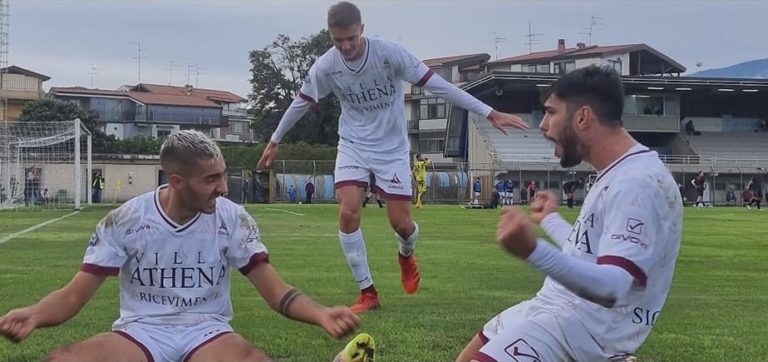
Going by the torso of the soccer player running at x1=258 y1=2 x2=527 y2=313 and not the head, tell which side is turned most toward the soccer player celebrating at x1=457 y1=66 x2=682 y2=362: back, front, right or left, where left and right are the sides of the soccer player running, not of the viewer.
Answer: front

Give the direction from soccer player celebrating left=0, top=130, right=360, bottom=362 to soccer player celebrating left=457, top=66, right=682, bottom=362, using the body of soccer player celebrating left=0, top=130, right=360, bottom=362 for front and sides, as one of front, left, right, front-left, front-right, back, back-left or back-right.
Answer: front-left

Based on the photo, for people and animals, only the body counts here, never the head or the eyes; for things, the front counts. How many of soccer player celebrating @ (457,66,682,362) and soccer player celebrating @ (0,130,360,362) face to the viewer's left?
1

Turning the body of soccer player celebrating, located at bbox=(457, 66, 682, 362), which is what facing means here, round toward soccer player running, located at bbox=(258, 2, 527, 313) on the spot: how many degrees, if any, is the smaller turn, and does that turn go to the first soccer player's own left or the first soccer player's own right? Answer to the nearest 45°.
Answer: approximately 45° to the first soccer player's own right

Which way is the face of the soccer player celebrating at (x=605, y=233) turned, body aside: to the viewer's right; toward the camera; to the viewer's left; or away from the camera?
to the viewer's left

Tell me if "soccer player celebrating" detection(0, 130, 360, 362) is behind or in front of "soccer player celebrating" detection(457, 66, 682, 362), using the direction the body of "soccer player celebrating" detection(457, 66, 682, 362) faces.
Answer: in front

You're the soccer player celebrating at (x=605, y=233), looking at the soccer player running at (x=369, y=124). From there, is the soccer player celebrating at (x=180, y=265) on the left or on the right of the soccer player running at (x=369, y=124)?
left

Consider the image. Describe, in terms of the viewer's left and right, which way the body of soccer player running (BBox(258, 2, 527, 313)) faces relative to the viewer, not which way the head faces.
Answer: facing the viewer

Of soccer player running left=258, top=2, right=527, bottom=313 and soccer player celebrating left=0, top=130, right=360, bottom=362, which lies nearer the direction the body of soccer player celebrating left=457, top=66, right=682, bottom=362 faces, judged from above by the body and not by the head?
the soccer player celebrating

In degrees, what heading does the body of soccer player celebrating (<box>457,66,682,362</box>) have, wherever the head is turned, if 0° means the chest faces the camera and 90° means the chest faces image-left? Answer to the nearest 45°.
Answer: approximately 90°
